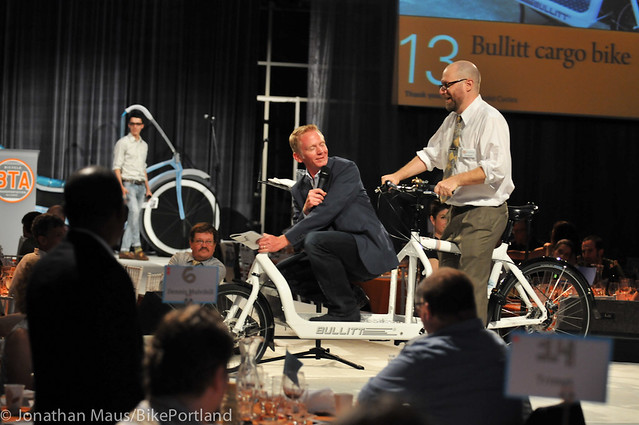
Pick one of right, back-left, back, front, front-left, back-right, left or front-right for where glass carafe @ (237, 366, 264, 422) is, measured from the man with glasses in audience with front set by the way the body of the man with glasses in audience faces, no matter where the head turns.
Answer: front

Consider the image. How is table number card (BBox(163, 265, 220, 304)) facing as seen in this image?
toward the camera

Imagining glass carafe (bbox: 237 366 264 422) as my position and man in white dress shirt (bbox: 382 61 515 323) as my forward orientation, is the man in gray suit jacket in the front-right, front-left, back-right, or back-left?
front-left

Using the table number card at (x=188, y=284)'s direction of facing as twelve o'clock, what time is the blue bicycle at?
The blue bicycle is roughly at 6 o'clock from the table number card.

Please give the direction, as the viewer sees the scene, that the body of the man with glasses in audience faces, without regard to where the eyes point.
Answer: toward the camera

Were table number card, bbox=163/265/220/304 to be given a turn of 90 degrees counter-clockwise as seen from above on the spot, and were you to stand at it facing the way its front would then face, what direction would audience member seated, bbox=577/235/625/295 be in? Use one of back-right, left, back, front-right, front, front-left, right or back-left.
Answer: front-left

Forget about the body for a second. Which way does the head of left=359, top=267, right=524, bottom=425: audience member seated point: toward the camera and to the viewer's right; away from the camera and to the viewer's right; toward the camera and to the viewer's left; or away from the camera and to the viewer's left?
away from the camera and to the viewer's left

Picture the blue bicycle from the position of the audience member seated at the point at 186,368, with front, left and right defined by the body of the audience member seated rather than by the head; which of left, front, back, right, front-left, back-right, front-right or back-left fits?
front-left

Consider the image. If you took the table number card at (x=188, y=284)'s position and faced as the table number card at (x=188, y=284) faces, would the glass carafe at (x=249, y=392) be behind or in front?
in front

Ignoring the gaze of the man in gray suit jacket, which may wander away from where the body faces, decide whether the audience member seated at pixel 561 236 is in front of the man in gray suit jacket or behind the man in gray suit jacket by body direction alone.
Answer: behind

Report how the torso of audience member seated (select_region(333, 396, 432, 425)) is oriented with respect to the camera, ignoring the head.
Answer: away from the camera

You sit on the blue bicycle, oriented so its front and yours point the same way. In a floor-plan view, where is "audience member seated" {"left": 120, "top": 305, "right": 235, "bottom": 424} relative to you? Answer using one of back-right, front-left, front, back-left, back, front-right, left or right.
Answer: right

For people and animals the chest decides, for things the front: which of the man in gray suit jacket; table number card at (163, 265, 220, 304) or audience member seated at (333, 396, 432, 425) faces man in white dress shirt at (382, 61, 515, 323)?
the audience member seated

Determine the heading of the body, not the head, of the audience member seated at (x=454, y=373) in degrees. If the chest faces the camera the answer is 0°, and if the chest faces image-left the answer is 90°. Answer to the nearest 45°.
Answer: approximately 135°

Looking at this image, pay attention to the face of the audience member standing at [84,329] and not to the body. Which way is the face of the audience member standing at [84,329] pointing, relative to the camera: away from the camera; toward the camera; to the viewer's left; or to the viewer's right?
away from the camera

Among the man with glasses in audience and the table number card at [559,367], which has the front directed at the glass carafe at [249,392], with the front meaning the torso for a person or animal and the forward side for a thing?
the man with glasses in audience

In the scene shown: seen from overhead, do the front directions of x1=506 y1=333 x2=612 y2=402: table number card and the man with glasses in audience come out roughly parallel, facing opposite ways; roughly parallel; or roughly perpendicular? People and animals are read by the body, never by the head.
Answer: roughly parallel
